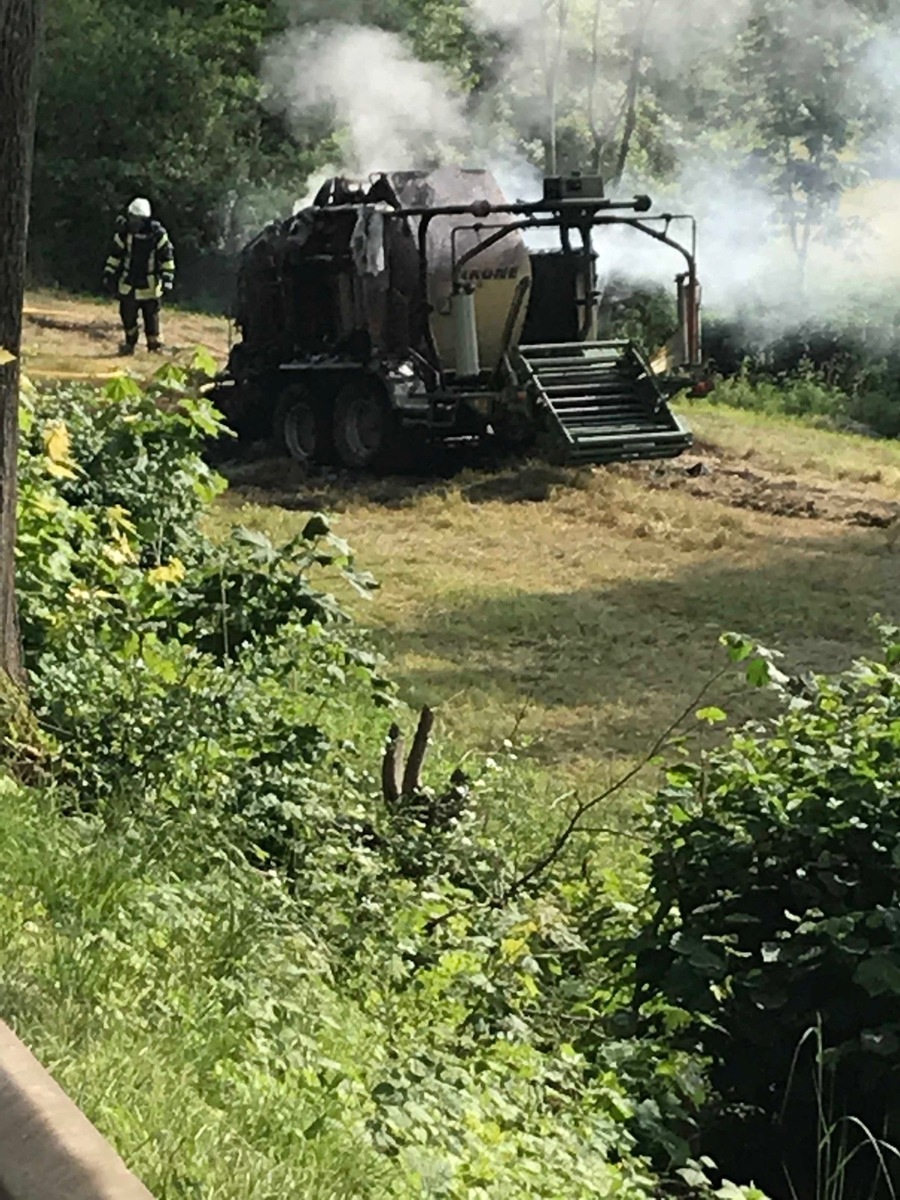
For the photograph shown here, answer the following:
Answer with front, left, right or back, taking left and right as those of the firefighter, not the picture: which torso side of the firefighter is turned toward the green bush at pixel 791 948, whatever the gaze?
front

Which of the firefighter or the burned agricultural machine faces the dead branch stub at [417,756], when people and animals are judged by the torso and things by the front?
the firefighter

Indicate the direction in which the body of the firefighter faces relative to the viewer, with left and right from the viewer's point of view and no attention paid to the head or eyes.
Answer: facing the viewer

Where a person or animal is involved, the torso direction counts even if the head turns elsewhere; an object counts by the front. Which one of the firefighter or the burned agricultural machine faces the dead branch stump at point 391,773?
the firefighter

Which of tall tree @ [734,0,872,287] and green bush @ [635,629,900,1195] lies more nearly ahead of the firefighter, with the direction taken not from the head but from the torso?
the green bush

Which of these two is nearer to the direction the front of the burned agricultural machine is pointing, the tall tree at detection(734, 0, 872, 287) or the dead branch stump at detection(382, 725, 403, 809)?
the tall tree

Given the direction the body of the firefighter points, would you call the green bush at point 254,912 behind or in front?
in front

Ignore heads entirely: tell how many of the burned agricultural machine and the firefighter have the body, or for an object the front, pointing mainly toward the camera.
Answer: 1

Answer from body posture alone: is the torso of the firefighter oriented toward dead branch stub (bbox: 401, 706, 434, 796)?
yes
